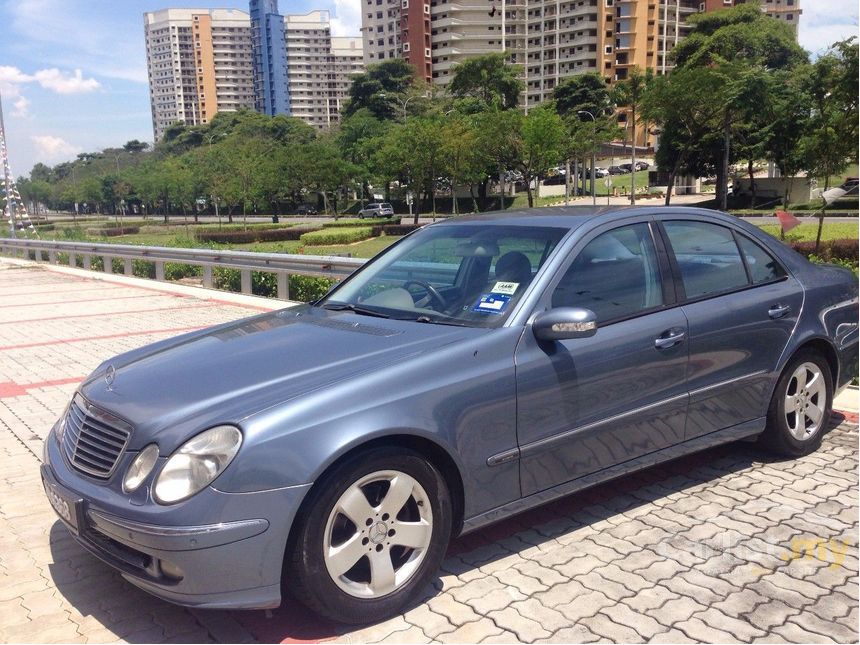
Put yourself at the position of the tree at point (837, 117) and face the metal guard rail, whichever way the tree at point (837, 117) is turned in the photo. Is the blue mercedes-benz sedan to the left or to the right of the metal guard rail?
left

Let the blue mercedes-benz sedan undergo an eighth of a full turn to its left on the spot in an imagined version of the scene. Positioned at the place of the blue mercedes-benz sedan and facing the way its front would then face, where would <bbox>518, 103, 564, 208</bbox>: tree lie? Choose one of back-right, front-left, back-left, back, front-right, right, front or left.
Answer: back

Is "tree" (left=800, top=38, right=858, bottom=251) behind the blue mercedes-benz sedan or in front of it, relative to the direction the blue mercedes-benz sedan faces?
behind

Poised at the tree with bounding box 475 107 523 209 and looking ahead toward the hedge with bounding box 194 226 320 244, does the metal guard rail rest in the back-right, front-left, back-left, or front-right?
front-left

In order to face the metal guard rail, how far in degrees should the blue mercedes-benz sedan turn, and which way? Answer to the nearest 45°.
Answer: approximately 135° to its right

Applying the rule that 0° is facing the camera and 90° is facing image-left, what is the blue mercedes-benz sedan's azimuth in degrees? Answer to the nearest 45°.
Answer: approximately 45°

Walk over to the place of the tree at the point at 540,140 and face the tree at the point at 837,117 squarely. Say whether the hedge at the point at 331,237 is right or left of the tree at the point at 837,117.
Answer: right

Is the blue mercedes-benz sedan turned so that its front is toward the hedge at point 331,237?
no

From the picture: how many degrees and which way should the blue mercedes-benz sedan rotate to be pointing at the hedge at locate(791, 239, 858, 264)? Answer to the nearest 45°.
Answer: approximately 180°

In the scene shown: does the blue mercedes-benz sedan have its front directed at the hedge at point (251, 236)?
no

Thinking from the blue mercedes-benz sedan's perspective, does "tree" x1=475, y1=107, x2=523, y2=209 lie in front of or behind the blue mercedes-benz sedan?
behind
